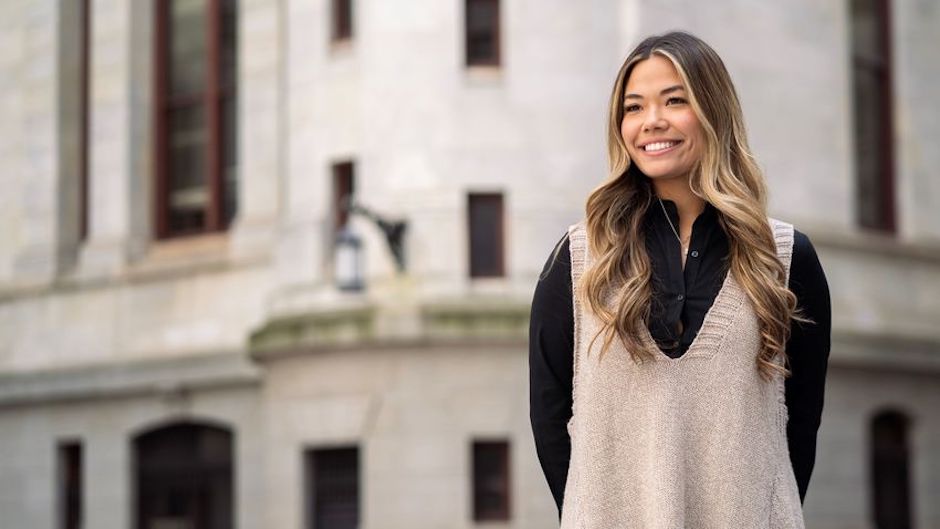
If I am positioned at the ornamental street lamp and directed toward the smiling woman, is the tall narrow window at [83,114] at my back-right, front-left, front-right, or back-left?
back-right

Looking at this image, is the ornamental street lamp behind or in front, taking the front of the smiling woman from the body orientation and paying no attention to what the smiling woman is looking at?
behind

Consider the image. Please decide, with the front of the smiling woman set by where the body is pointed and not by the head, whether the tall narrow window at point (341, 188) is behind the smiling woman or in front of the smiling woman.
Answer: behind

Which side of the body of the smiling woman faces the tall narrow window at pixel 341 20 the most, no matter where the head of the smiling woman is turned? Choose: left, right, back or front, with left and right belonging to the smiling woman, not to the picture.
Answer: back

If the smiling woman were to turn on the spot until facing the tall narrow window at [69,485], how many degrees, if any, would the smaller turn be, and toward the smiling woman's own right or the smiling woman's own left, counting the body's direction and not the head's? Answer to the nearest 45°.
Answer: approximately 180°

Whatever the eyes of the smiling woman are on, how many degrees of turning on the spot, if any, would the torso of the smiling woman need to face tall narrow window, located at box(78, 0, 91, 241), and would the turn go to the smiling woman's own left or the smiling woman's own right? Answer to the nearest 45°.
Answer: approximately 180°

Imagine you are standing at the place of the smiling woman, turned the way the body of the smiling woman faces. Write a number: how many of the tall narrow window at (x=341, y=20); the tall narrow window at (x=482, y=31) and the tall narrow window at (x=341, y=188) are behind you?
3

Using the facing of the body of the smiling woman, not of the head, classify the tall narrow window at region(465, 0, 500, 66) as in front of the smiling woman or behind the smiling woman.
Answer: behind

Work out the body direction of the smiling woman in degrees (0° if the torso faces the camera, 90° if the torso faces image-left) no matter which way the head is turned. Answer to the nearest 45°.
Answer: approximately 0°
